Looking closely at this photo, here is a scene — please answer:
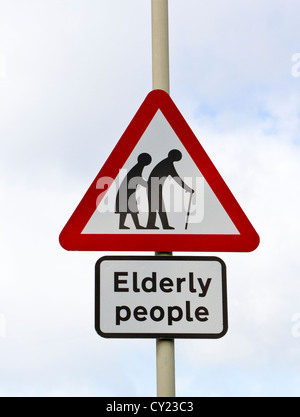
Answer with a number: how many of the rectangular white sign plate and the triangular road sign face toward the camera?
2

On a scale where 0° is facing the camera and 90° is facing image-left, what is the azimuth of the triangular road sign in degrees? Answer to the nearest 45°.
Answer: approximately 0°

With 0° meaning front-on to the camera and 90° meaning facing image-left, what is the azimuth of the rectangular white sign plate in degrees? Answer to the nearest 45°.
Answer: approximately 0°
